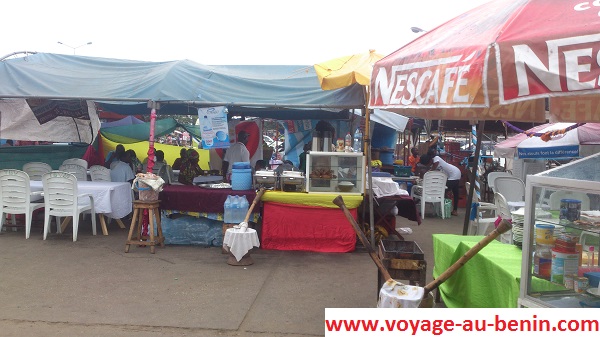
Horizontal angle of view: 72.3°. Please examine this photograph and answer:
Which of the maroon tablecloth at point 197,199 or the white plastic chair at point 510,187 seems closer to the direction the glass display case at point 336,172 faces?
the maroon tablecloth

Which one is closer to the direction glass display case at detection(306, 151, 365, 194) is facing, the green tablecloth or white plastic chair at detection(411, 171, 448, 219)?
the green tablecloth

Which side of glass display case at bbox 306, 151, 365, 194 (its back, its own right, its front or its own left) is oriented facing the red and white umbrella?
front

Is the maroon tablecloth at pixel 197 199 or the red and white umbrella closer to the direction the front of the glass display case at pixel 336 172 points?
the red and white umbrella

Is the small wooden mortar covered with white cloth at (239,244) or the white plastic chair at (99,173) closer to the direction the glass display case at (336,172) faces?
the small wooden mortar covered with white cloth

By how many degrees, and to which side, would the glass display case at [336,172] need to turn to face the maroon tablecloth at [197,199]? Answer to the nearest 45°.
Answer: approximately 90° to its right

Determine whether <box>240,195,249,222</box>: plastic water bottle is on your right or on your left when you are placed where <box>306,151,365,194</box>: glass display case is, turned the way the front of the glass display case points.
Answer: on your right

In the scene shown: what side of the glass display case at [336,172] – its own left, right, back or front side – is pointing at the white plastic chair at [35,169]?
right

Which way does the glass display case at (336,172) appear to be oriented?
toward the camera

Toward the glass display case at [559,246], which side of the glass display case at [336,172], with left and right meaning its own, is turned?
front

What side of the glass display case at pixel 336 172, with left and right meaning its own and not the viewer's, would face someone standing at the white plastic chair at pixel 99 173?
right
